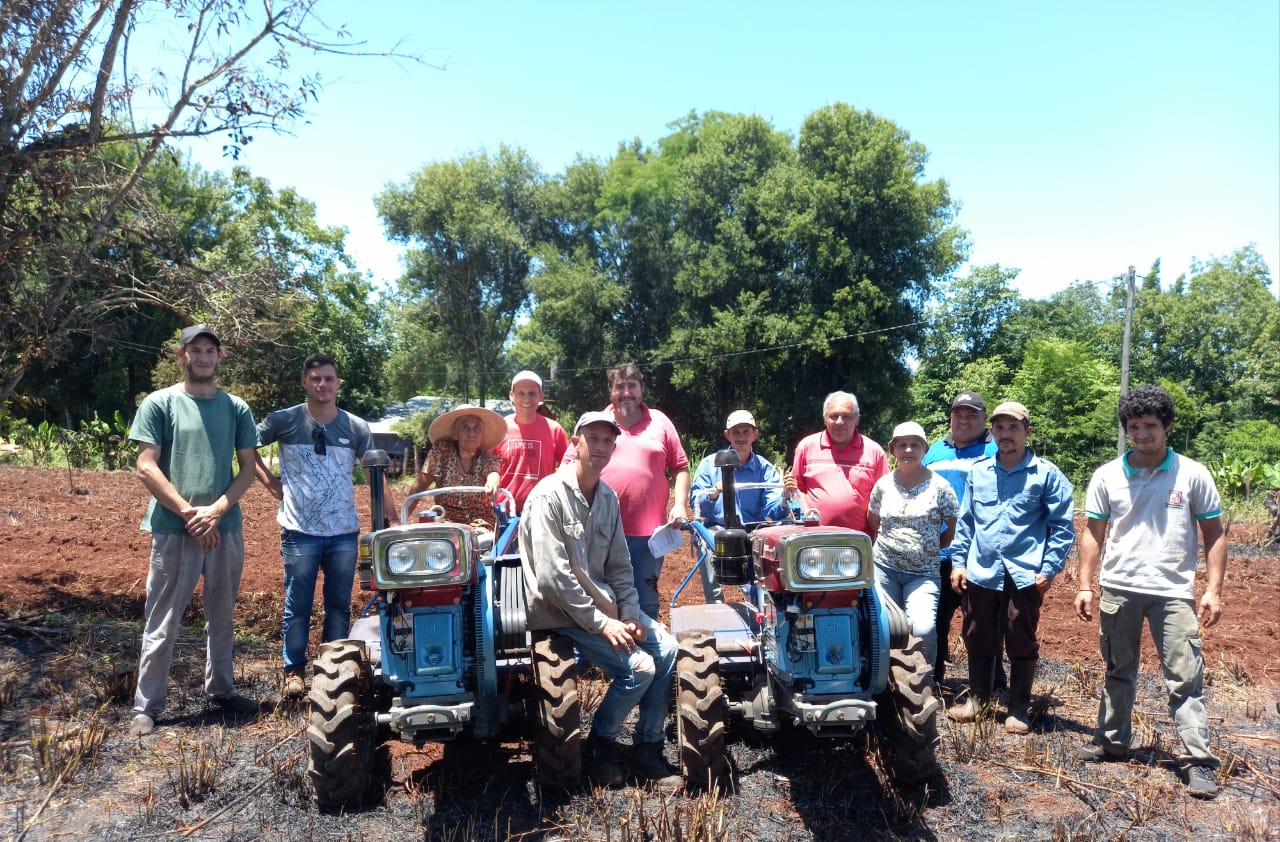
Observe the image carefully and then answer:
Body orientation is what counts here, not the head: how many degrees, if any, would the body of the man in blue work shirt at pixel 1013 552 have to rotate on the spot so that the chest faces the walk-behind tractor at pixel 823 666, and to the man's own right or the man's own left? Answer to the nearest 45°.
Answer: approximately 45° to the man's own right

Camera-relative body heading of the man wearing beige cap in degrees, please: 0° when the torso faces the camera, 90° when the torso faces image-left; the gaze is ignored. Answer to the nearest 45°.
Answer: approximately 315°

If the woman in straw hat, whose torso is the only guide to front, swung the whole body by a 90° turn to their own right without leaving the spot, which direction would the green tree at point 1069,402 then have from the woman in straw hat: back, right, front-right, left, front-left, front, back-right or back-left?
back-right

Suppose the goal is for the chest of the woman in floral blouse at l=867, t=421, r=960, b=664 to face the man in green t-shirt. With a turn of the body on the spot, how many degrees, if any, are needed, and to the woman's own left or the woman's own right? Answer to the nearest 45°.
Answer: approximately 90° to the woman's own right

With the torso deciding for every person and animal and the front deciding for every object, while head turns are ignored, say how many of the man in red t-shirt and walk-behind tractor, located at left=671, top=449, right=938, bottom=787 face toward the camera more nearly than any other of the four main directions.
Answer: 2

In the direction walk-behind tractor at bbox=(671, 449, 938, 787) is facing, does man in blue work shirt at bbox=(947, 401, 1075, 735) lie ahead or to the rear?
to the rear

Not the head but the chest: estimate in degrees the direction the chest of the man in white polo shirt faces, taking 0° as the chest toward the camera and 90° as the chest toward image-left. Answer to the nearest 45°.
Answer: approximately 0°

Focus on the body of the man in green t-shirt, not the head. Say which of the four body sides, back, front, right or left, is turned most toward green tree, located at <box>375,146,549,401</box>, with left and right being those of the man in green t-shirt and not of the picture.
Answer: back

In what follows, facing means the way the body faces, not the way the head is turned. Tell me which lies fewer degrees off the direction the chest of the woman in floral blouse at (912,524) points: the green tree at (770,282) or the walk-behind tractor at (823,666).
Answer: the walk-behind tractor

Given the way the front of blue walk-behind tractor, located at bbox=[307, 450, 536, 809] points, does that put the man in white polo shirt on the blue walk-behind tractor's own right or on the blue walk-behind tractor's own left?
on the blue walk-behind tractor's own left

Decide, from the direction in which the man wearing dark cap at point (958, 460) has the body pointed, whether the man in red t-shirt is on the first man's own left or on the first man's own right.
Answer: on the first man's own right
